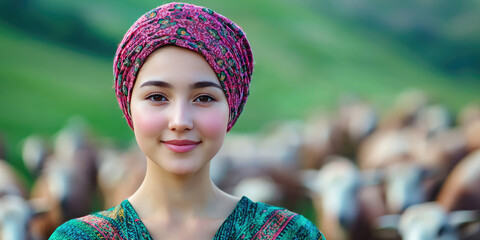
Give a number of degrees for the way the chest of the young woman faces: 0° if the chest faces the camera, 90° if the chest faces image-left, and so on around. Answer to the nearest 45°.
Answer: approximately 0°
